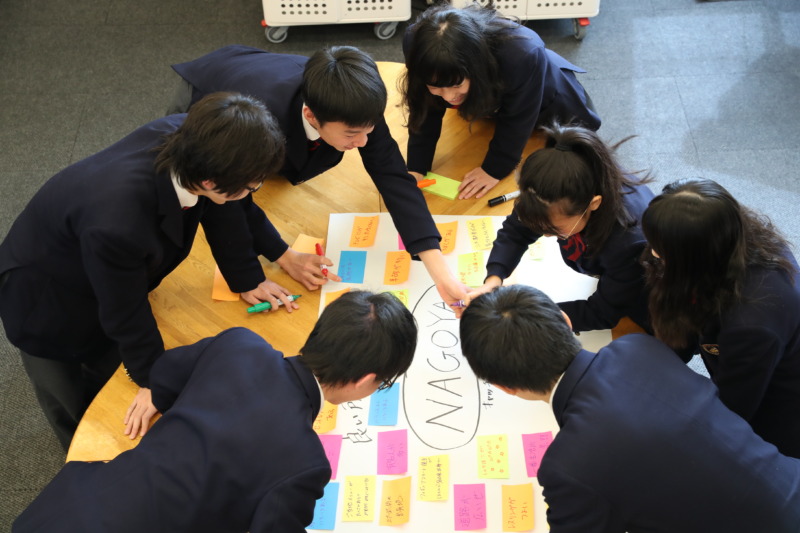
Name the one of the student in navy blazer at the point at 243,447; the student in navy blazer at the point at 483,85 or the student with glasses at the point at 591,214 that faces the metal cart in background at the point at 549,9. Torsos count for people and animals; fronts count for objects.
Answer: the student in navy blazer at the point at 243,447

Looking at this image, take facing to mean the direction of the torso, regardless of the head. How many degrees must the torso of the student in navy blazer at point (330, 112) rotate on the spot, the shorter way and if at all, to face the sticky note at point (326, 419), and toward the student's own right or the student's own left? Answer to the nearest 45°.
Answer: approximately 45° to the student's own right

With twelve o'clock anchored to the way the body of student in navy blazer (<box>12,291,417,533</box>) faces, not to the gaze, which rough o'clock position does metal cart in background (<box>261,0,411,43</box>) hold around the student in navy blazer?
The metal cart in background is roughly at 11 o'clock from the student in navy blazer.

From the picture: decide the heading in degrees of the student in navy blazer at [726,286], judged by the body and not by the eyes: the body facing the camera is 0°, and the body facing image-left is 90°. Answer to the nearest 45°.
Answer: approximately 90°

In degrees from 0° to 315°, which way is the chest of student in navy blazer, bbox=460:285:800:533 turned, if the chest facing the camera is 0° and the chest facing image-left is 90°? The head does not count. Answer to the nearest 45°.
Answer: approximately 135°

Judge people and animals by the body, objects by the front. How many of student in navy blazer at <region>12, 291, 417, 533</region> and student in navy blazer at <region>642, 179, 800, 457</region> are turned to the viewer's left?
1

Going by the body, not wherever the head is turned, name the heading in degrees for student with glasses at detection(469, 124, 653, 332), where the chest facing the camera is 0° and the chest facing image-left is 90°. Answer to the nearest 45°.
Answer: approximately 45°

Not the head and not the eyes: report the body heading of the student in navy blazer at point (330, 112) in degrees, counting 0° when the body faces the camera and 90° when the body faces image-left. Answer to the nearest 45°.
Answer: approximately 315°

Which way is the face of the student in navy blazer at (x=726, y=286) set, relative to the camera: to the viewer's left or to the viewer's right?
to the viewer's left

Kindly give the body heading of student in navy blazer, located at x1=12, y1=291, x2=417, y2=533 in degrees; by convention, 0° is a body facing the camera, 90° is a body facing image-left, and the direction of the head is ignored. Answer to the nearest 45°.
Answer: approximately 225°
